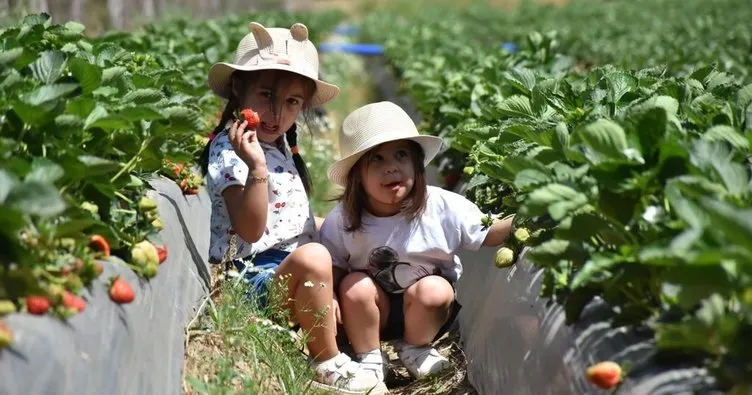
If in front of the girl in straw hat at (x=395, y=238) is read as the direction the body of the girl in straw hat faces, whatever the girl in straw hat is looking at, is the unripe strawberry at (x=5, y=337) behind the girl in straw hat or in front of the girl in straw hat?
in front

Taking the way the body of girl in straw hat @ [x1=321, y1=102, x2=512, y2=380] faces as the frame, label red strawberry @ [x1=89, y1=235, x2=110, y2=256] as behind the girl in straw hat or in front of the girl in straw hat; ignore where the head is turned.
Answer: in front

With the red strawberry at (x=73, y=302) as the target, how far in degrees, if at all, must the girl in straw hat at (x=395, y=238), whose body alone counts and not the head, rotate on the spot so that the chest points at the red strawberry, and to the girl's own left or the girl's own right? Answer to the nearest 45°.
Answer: approximately 45° to the girl's own right

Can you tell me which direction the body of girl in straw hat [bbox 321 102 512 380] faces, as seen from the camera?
toward the camera

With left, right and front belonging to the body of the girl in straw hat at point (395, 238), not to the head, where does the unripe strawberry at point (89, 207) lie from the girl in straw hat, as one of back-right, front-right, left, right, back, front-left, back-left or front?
front-right

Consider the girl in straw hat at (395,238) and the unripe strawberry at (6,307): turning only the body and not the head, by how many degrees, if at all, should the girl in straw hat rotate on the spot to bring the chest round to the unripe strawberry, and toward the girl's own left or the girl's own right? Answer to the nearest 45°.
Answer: approximately 45° to the girl's own right

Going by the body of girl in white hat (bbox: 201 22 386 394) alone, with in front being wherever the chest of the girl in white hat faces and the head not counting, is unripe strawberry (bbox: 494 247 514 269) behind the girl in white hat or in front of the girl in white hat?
in front

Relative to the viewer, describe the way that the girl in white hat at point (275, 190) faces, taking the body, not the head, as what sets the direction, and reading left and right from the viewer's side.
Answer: facing the viewer and to the right of the viewer

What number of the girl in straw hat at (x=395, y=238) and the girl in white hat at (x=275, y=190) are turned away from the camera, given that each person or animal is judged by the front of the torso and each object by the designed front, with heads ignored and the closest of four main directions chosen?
0
